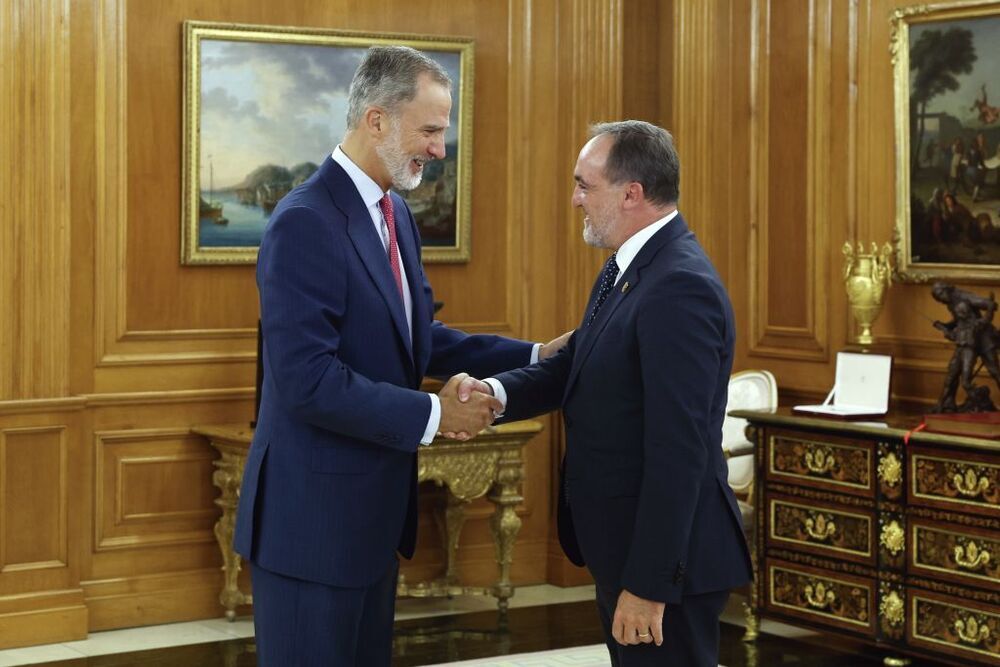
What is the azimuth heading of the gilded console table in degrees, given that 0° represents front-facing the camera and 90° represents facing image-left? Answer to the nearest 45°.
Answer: approximately 0°

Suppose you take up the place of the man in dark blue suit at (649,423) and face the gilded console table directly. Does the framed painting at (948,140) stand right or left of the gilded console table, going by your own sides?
right

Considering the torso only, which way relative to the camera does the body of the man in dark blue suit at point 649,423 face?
to the viewer's left

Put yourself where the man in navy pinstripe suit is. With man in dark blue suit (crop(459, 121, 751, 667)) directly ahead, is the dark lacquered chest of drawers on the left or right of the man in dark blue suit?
left

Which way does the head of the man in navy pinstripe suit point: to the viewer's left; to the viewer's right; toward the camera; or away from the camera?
to the viewer's right

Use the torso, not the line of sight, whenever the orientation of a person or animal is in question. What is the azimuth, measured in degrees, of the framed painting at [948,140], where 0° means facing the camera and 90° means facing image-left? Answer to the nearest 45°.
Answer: approximately 45°

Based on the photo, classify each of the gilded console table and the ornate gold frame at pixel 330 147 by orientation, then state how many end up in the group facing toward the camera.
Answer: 2

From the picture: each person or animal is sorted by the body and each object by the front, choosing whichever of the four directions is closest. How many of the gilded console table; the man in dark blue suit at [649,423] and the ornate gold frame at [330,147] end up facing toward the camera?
2

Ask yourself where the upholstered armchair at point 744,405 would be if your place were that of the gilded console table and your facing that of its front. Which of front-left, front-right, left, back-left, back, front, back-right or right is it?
left

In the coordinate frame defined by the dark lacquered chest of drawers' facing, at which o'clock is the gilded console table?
The gilded console table is roughly at 2 o'clock from the dark lacquered chest of drawers.

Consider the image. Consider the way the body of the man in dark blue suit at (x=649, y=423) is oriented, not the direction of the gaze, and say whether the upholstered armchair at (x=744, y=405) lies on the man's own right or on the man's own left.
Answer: on the man's own right

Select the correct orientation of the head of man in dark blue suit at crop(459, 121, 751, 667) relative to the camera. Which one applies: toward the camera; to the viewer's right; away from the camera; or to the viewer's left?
to the viewer's left

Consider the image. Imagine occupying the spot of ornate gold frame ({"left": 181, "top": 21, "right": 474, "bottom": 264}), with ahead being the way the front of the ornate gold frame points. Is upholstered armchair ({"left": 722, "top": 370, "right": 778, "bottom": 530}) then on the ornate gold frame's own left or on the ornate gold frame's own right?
on the ornate gold frame's own left

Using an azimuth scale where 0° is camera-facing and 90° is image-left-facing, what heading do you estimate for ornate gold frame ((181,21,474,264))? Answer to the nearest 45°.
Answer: approximately 0°
